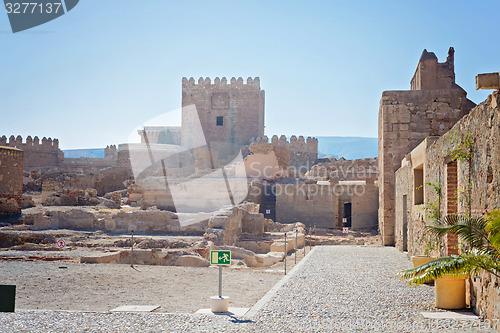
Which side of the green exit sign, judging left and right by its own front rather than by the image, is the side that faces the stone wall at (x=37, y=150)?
back

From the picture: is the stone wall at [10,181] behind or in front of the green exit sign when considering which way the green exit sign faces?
behind

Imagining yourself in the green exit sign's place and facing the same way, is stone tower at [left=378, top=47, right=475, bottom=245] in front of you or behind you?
behind

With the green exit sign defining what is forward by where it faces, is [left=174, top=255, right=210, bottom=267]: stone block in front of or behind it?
behind

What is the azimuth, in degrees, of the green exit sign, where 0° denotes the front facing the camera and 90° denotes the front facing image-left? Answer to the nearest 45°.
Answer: approximately 0°

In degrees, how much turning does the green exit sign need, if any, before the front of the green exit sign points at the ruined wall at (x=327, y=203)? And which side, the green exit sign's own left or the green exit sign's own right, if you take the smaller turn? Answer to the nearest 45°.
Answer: approximately 180°

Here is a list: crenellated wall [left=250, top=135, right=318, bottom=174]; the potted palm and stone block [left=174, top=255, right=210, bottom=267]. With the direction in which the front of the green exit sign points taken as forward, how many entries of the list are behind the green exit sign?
2

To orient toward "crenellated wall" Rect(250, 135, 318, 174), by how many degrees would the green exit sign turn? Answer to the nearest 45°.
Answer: approximately 180°
